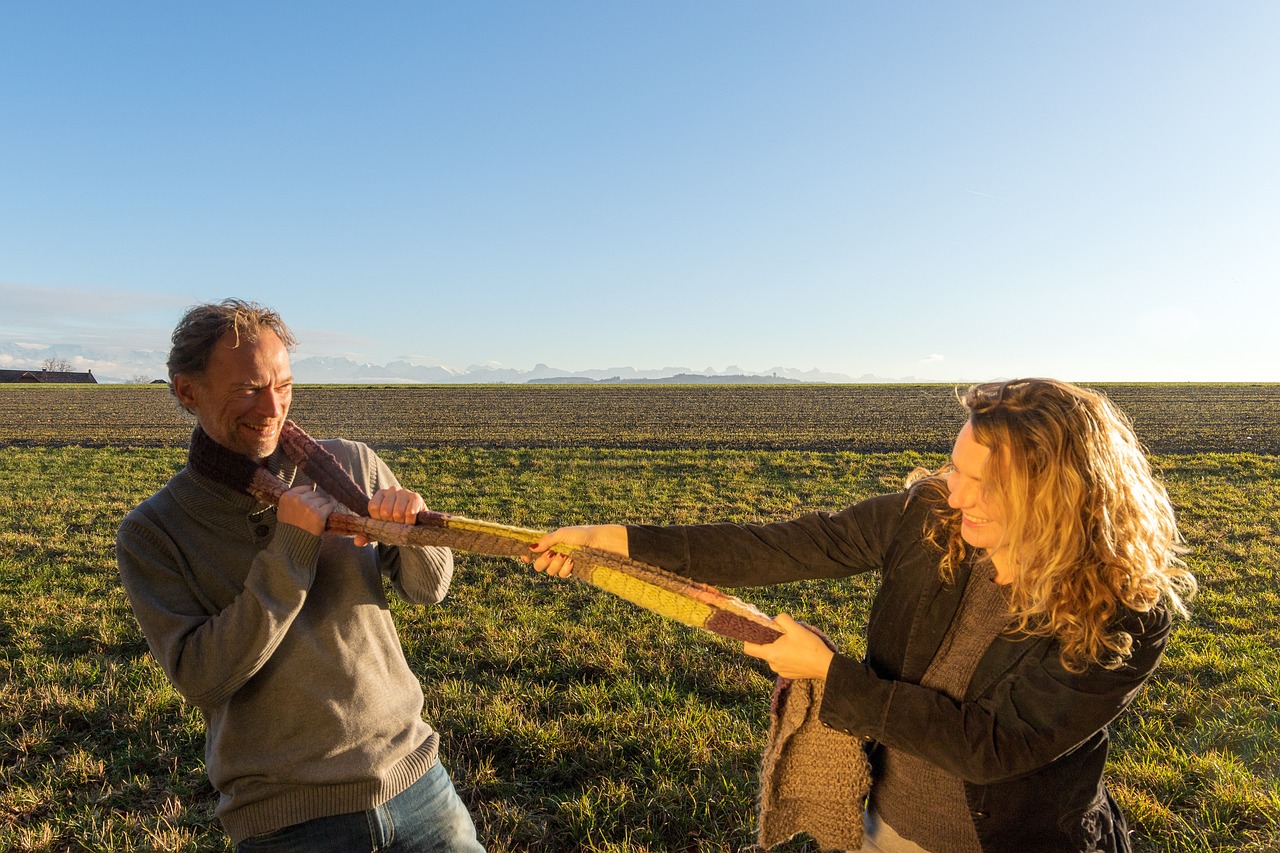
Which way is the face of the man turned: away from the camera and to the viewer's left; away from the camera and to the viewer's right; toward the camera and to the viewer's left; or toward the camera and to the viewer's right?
toward the camera and to the viewer's right

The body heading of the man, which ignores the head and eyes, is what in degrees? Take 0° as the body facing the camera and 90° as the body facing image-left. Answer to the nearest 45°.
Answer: approximately 315°

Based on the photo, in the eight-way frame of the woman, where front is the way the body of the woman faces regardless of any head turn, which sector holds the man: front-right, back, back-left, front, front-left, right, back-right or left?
front-right

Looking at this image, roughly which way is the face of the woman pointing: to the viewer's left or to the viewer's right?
to the viewer's left

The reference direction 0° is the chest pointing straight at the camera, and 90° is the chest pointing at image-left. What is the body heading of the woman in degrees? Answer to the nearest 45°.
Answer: approximately 45°

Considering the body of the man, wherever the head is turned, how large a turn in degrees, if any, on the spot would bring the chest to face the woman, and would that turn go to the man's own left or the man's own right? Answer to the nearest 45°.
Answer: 0° — they already face them
